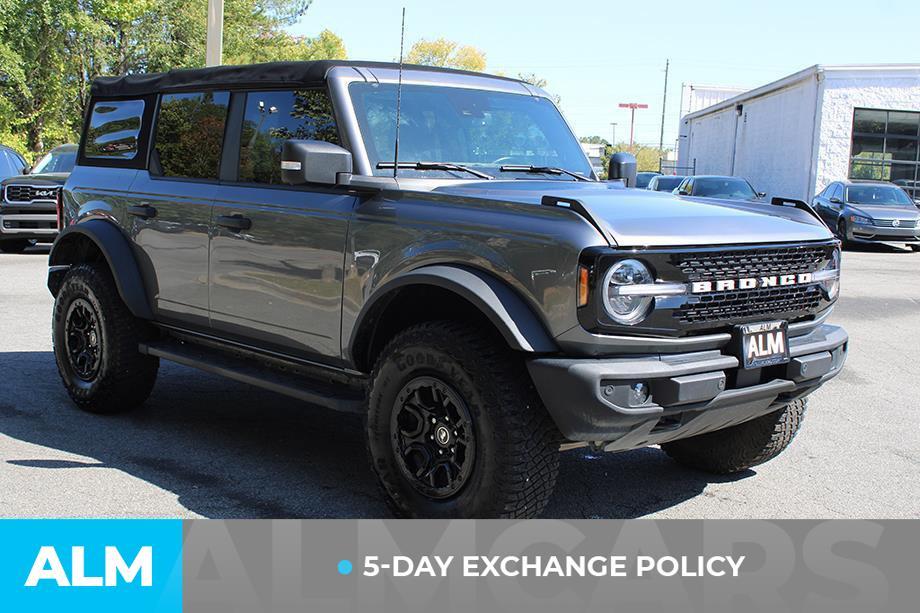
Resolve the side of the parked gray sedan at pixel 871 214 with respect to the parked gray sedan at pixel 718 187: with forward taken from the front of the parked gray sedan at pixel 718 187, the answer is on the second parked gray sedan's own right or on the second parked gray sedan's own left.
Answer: on the second parked gray sedan's own left

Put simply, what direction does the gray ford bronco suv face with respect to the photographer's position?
facing the viewer and to the right of the viewer

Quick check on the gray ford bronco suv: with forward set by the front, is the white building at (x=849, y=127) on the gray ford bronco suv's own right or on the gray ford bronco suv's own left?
on the gray ford bronco suv's own left

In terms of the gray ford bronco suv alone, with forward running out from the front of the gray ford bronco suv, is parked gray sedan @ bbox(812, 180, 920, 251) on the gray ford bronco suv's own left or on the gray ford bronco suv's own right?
on the gray ford bronco suv's own left

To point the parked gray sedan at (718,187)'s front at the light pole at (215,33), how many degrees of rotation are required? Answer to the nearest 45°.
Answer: approximately 90° to its right

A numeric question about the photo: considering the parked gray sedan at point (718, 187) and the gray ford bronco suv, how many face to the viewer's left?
0

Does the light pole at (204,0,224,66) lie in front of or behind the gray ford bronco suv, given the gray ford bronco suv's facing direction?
behind

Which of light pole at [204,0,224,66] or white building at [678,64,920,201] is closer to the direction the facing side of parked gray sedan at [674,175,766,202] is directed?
the light pole

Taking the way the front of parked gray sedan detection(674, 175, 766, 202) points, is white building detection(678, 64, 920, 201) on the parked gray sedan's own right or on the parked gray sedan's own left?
on the parked gray sedan's own left
